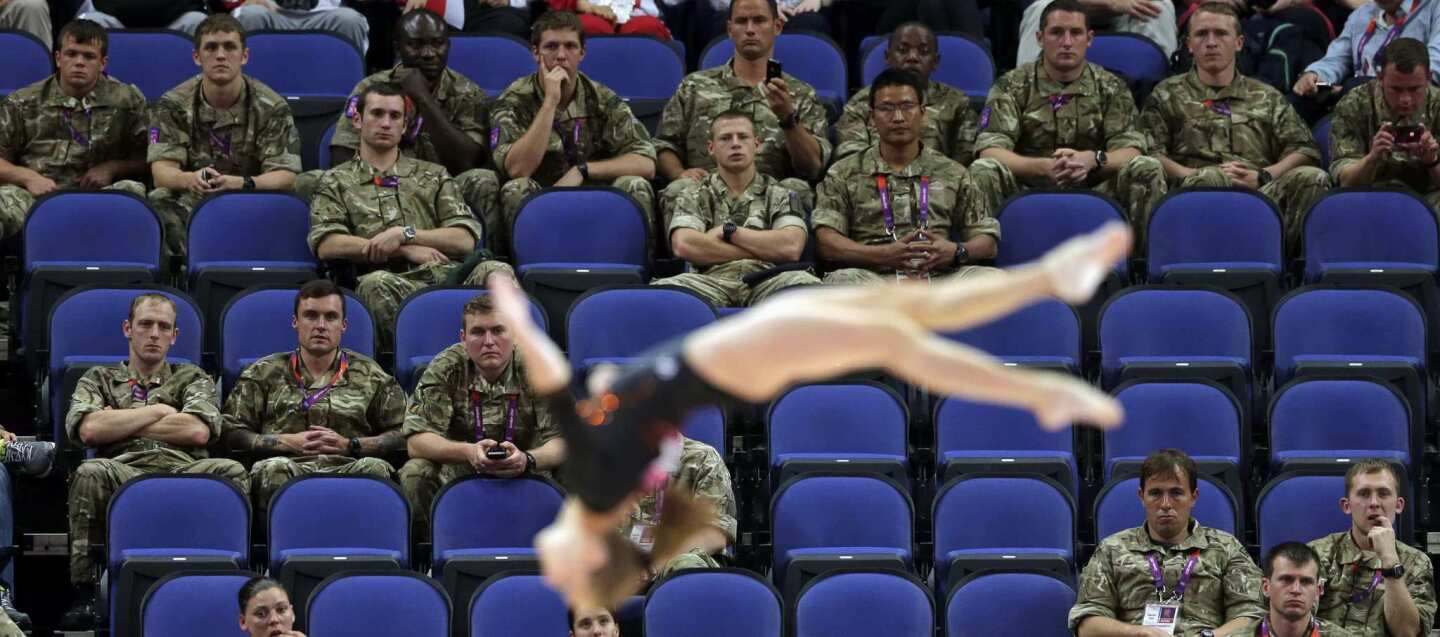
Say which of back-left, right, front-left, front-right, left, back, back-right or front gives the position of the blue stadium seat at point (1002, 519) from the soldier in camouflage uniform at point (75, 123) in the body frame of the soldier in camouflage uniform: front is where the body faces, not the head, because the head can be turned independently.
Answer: front-left

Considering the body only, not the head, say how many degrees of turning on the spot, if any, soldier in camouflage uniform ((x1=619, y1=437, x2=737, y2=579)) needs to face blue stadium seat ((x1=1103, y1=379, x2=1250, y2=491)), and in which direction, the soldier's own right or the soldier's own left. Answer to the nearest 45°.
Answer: approximately 135° to the soldier's own left

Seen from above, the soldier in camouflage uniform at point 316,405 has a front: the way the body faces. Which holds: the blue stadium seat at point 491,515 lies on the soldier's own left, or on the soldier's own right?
on the soldier's own left

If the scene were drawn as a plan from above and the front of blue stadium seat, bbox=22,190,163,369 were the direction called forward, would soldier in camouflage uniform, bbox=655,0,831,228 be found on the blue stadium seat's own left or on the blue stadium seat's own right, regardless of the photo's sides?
on the blue stadium seat's own left

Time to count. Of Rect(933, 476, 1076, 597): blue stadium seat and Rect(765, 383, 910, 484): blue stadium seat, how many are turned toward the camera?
2

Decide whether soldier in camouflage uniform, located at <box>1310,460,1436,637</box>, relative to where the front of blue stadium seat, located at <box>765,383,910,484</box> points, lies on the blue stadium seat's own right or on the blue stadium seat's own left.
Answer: on the blue stadium seat's own left

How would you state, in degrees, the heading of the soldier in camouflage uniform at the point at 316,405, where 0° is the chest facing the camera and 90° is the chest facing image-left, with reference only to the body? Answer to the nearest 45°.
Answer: approximately 0°
